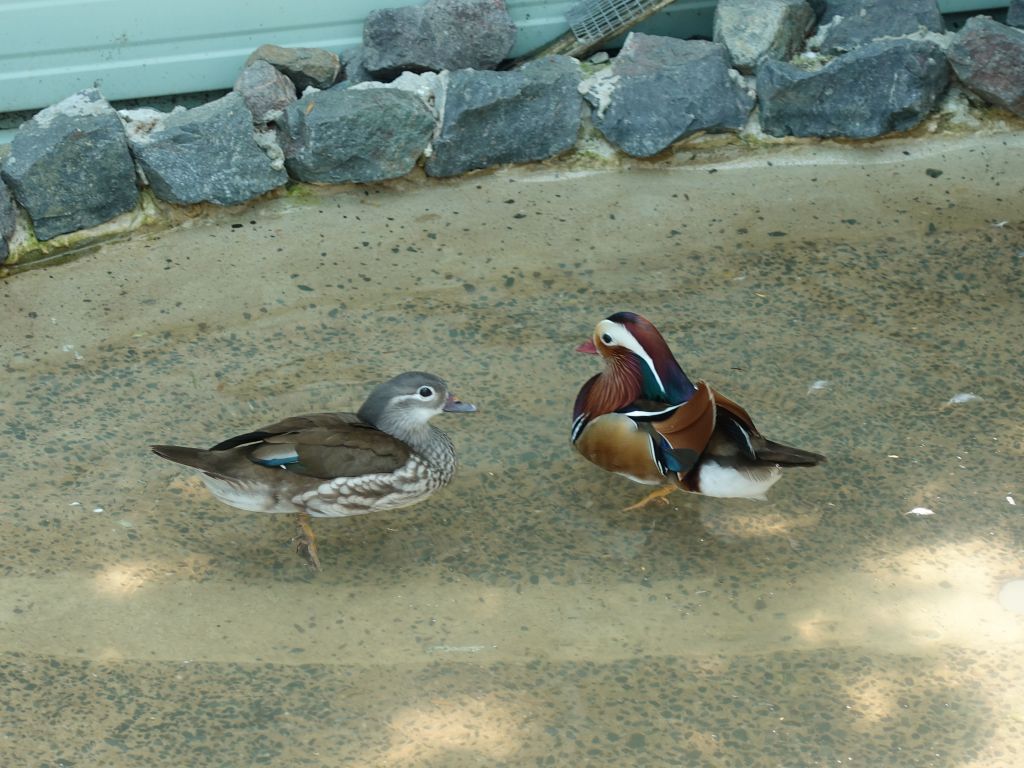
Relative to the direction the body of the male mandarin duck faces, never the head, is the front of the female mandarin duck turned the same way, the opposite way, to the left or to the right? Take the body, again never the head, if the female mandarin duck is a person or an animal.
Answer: the opposite way

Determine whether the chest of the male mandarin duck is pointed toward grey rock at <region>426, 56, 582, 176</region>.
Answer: no

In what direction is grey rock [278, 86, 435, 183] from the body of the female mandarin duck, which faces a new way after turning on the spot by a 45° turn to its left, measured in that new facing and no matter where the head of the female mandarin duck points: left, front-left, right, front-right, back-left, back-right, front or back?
front-left

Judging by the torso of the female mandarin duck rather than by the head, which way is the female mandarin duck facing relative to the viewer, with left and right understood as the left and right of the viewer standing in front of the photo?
facing to the right of the viewer

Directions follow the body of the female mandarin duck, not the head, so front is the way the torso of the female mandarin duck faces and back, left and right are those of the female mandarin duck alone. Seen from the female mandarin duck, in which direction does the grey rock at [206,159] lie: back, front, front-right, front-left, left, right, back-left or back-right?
left

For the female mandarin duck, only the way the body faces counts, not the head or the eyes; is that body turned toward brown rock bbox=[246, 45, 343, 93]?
no

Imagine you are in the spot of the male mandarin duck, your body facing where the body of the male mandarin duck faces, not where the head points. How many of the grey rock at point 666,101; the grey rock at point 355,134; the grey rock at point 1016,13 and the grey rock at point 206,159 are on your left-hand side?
0

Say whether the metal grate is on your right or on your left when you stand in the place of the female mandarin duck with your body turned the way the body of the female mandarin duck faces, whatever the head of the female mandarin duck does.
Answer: on your left

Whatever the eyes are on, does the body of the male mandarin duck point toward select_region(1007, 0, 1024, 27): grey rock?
no

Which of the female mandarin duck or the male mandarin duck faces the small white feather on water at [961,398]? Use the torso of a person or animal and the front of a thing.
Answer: the female mandarin duck

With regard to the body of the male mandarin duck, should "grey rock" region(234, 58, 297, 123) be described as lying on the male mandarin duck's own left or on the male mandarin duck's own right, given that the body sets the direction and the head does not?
on the male mandarin duck's own right

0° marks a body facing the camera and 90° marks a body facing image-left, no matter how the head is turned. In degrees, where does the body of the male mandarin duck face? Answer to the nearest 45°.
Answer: approximately 90°

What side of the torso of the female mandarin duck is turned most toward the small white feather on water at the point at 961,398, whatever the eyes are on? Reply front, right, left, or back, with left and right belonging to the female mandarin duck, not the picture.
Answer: front

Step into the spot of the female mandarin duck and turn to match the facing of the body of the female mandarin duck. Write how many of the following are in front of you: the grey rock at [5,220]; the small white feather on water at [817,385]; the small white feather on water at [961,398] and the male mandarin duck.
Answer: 3

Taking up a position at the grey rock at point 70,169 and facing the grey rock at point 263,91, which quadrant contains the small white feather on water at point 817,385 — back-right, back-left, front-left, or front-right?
front-right

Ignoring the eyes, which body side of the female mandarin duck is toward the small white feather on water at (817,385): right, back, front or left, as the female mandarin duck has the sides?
front
